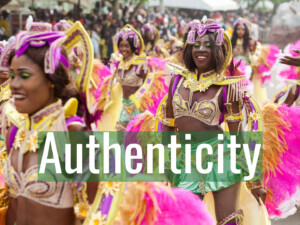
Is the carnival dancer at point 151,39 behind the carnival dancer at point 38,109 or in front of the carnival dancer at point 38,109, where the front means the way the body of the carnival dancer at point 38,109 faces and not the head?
behind

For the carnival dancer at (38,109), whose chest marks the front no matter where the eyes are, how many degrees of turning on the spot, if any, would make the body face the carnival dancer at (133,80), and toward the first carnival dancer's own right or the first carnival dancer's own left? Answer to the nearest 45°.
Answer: approximately 135° to the first carnival dancer's own right

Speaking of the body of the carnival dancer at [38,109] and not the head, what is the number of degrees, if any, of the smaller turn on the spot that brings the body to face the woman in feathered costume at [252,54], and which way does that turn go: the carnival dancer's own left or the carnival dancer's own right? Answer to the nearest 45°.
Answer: approximately 180°
